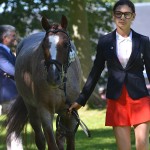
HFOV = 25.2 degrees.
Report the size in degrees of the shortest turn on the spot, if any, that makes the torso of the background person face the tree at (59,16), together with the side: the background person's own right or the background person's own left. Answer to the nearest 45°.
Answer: approximately 90° to the background person's own left

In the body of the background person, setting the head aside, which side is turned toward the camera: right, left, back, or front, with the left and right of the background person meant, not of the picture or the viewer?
right

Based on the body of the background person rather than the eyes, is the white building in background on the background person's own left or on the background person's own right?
on the background person's own left

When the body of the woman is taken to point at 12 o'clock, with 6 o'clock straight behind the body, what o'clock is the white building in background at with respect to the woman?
The white building in background is roughly at 6 o'clock from the woman.

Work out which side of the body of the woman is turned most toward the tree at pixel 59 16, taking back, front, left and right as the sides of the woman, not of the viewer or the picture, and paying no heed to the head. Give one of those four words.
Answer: back

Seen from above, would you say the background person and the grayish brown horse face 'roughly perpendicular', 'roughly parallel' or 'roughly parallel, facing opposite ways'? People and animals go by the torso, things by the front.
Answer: roughly perpendicular

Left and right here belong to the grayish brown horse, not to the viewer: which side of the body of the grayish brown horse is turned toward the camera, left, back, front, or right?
front

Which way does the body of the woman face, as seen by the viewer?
toward the camera
